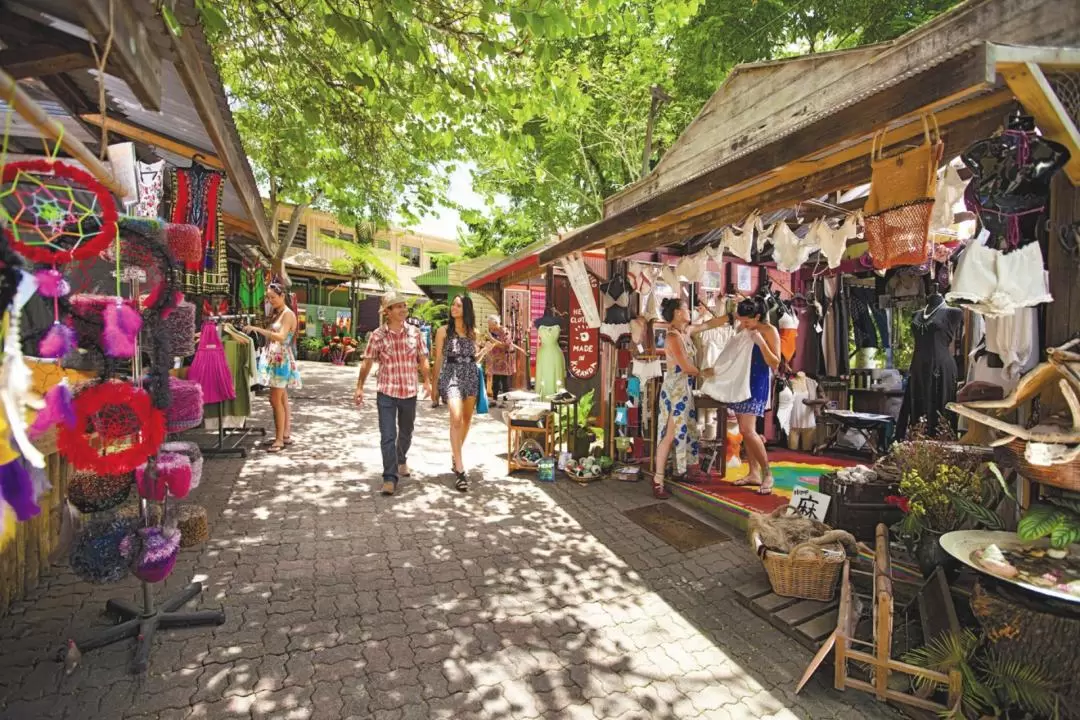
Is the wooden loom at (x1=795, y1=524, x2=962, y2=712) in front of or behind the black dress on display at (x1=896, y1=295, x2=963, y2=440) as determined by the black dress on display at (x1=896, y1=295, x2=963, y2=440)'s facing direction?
in front

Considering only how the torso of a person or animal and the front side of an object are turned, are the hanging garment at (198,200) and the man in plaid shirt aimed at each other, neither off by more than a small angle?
no

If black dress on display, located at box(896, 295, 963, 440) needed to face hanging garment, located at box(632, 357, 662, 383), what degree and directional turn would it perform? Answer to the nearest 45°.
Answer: approximately 45° to its right

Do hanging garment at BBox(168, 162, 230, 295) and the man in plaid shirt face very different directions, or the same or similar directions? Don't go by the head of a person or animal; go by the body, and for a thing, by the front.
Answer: same or similar directions

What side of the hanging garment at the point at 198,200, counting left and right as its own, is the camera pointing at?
front

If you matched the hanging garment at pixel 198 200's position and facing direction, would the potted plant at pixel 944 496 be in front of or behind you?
in front

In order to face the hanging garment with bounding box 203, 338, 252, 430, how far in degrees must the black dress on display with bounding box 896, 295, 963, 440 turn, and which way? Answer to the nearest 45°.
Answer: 0° — it already faces it

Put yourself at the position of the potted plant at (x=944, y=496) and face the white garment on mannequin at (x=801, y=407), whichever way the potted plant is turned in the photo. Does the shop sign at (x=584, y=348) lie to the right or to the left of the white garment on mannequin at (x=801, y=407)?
left

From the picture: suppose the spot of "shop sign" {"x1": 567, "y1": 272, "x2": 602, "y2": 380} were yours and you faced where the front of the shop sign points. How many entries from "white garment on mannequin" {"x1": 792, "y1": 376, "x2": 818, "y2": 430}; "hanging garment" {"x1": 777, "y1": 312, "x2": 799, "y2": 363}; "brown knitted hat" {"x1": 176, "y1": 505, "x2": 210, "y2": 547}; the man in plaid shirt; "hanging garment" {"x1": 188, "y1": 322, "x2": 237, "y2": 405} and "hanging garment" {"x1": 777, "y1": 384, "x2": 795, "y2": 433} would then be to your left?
3

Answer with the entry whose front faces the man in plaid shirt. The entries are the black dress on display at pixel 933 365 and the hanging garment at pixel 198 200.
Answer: the black dress on display

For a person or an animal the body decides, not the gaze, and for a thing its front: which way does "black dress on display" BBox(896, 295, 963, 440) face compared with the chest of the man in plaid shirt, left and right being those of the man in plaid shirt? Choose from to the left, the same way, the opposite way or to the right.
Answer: to the right

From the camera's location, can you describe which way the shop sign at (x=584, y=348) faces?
facing the viewer

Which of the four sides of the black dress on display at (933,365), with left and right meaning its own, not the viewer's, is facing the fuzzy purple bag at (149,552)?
front

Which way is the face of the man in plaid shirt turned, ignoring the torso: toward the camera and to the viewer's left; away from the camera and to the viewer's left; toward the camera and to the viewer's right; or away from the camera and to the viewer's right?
toward the camera and to the viewer's right

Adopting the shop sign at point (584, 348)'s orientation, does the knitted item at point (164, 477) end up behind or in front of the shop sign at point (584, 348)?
in front

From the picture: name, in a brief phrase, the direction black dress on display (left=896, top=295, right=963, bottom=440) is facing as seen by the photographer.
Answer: facing the viewer and to the left of the viewer
